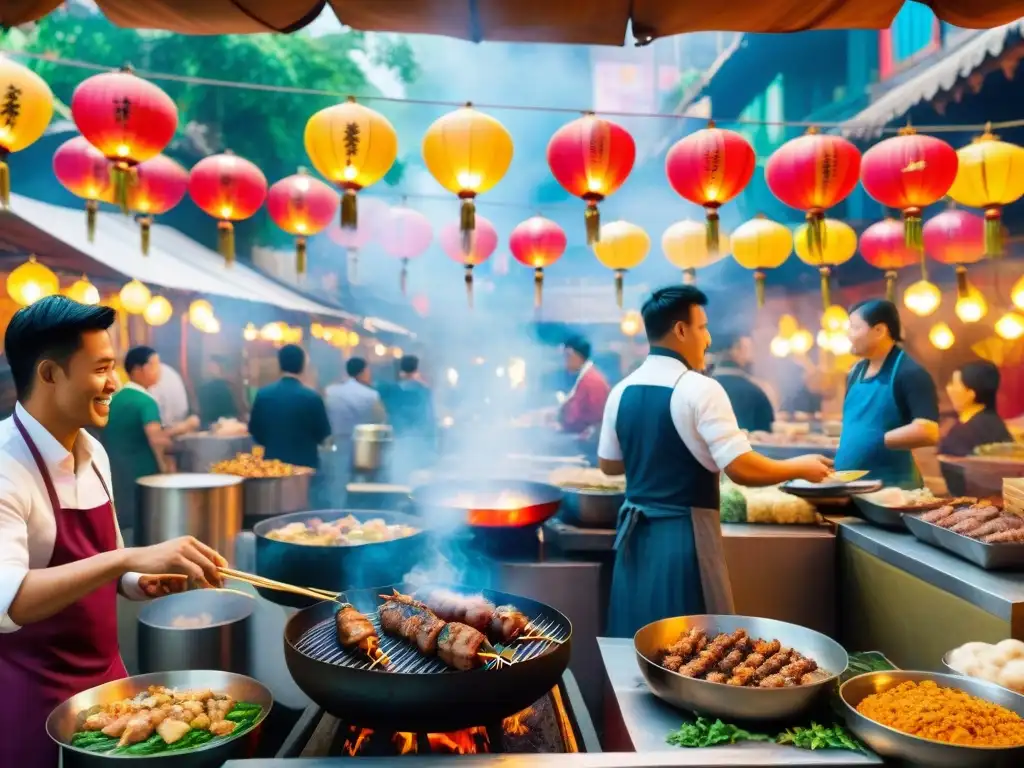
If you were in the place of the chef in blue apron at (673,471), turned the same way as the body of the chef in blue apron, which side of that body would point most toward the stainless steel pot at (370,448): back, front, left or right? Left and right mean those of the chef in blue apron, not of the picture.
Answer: left

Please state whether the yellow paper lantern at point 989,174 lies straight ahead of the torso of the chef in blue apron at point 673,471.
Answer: yes

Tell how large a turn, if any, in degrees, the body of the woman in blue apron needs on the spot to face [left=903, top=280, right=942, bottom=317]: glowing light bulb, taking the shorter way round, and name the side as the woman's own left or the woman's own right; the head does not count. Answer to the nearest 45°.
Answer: approximately 135° to the woman's own right

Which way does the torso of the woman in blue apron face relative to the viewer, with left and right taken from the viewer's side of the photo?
facing the viewer and to the left of the viewer

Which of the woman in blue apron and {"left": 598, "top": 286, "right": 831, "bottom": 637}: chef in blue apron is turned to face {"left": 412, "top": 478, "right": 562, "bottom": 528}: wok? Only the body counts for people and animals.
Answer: the woman in blue apron

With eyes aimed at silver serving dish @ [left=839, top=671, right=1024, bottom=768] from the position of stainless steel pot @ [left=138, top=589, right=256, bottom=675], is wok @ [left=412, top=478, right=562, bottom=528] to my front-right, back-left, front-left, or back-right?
front-left

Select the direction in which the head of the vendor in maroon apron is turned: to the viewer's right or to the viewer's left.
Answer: to the viewer's right

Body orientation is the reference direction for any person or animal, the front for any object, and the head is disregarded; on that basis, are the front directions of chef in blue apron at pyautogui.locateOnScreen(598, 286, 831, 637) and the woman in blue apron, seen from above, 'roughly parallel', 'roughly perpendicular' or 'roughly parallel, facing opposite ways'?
roughly parallel, facing opposite ways

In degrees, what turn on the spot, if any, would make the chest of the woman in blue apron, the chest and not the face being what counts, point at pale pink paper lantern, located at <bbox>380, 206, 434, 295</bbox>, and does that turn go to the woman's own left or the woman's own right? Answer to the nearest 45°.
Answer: approximately 45° to the woman's own right

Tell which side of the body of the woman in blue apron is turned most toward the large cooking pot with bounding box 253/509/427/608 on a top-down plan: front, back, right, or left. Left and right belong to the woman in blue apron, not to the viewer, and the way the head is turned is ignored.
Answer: front

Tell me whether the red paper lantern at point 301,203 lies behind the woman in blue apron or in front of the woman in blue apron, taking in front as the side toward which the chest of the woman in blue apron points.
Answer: in front

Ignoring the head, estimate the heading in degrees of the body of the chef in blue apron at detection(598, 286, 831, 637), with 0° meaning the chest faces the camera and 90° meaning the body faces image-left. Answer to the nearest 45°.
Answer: approximately 225°

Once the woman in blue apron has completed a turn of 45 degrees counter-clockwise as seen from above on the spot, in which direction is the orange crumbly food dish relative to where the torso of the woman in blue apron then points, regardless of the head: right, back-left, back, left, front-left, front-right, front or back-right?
front

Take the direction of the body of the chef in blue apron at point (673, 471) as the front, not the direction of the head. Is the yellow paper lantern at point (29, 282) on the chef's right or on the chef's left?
on the chef's left

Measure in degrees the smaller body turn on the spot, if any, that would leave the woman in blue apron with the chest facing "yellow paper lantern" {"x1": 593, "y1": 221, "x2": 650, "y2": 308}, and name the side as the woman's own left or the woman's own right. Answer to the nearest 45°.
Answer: approximately 90° to the woman's own right

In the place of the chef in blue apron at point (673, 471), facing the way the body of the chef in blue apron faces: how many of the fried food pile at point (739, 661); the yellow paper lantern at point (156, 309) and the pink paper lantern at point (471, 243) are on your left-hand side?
2

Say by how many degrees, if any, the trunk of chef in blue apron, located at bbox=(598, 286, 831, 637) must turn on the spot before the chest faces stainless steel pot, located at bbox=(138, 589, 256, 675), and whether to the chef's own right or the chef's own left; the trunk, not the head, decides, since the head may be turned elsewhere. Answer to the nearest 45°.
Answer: approximately 135° to the chef's own left

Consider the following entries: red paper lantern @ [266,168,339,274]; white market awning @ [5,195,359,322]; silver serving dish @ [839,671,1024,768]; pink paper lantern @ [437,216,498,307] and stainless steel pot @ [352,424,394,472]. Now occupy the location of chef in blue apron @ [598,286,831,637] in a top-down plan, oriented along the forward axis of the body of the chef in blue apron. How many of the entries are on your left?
4
